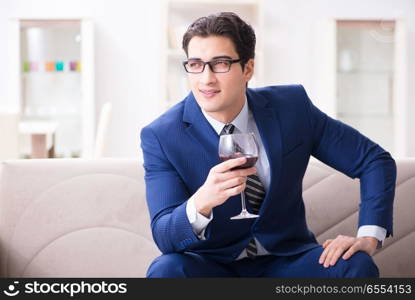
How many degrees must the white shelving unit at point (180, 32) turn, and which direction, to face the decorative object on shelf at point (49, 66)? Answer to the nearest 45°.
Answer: approximately 90° to its right

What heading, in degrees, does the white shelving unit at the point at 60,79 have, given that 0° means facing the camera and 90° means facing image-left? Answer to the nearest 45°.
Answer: approximately 0°

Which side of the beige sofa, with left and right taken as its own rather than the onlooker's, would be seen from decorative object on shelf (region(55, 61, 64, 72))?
back

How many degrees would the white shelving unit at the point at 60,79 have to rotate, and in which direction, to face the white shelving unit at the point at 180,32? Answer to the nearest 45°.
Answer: approximately 90° to its left

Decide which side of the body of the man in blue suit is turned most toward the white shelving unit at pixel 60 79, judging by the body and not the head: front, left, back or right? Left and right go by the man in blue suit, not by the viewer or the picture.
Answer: back

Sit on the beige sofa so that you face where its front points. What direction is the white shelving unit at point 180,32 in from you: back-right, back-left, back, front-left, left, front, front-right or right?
back

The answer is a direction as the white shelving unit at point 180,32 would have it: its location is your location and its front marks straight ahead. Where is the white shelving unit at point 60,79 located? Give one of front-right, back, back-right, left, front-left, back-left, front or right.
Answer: right
